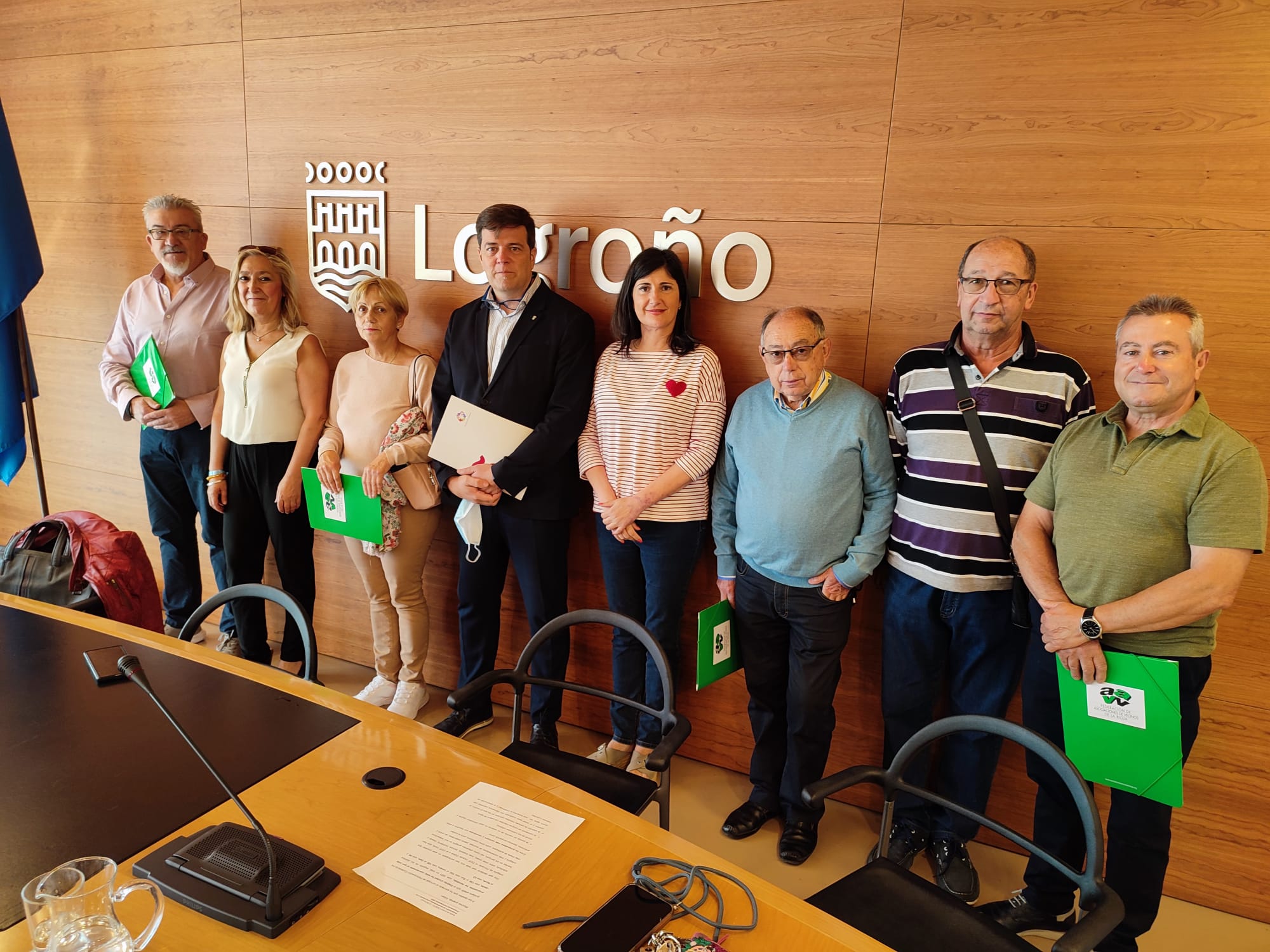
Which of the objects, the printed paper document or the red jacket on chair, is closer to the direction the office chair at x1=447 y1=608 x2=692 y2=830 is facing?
the printed paper document

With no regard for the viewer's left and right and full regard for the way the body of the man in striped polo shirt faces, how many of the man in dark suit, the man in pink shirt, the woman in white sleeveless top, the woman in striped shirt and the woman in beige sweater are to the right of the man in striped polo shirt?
5

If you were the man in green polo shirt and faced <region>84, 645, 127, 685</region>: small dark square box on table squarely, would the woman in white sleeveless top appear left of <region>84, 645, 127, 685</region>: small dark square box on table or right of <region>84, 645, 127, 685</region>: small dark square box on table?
right

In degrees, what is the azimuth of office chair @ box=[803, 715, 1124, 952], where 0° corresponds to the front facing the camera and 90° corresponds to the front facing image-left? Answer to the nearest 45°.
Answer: approximately 45°

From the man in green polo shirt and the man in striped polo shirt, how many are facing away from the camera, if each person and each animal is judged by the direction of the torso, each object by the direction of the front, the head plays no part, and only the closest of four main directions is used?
0

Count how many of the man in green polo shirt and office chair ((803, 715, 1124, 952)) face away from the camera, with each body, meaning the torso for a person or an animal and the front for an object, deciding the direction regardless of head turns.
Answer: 0

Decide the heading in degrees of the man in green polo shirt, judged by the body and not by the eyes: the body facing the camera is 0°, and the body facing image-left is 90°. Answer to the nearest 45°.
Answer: approximately 45°

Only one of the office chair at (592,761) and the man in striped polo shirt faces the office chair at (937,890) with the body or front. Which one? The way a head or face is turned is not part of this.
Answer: the man in striped polo shirt

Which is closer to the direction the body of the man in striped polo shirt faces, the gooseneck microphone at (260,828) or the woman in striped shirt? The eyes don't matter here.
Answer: the gooseneck microphone
